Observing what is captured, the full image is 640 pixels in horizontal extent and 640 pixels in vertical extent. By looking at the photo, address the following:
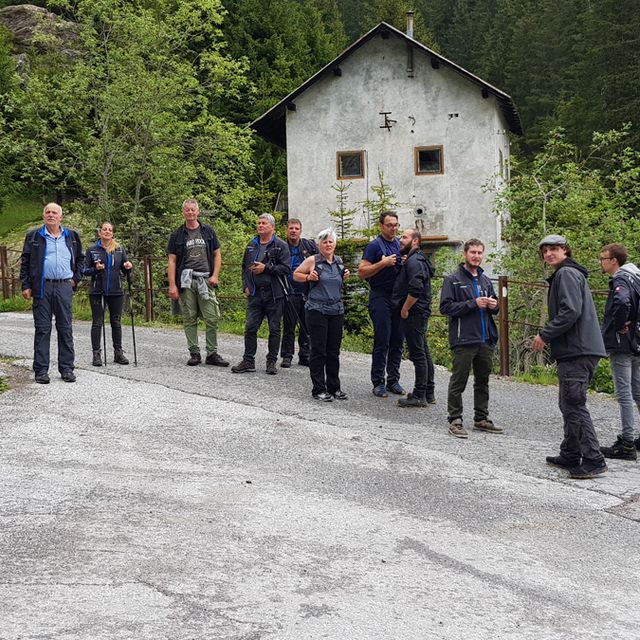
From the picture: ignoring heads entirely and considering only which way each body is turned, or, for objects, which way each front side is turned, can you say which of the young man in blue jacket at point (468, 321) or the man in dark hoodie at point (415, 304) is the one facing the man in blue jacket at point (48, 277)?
the man in dark hoodie

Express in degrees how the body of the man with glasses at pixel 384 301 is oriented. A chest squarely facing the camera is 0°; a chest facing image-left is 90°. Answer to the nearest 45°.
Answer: approximately 315°

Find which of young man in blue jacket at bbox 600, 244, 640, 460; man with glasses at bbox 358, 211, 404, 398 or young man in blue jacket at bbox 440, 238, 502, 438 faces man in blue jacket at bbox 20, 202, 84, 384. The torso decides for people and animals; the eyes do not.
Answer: young man in blue jacket at bbox 600, 244, 640, 460

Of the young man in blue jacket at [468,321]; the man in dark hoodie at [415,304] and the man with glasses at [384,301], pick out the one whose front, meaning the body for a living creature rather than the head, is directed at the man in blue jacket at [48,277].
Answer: the man in dark hoodie

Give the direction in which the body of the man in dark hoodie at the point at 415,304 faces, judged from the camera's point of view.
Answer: to the viewer's left

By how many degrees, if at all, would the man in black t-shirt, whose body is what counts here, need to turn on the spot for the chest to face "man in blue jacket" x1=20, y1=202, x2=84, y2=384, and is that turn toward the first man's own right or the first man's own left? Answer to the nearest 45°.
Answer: approximately 45° to the first man's own right

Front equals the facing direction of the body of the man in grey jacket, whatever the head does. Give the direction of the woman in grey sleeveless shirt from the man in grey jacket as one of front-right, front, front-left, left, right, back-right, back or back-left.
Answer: front-right

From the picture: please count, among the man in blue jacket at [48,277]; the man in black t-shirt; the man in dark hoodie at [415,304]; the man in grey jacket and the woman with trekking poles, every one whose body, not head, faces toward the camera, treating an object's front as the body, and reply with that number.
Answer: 3

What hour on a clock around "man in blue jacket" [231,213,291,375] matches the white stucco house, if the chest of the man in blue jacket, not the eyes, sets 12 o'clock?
The white stucco house is roughly at 5 o'clock from the man in blue jacket.

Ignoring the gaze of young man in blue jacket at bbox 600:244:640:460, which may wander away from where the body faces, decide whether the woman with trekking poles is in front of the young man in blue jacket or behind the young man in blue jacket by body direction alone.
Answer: in front

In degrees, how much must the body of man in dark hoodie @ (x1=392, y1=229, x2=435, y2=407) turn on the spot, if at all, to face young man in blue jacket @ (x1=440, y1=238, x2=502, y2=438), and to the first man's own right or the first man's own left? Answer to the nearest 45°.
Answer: approximately 90° to the first man's own left

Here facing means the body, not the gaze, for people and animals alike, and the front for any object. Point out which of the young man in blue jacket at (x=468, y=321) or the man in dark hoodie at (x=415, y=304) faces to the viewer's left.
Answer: the man in dark hoodie

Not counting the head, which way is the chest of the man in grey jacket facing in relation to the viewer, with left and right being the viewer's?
facing to the left of the viewer

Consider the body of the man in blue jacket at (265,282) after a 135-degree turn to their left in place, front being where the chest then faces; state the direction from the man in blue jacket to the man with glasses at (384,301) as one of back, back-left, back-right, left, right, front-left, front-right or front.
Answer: front-right
